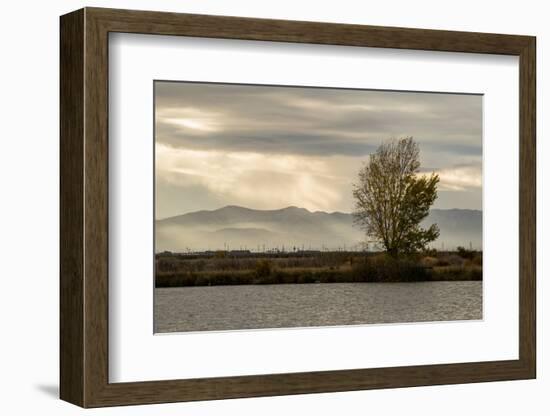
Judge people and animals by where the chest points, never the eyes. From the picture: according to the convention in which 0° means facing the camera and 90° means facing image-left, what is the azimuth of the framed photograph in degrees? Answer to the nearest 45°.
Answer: approximately 315°
